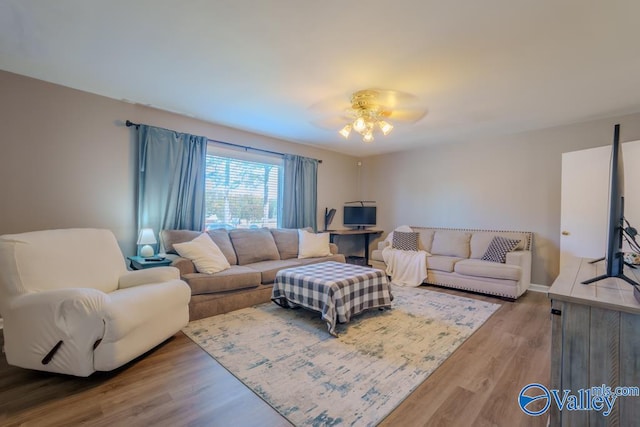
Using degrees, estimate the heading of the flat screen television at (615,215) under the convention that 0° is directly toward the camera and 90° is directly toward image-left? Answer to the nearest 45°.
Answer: approximately 90°

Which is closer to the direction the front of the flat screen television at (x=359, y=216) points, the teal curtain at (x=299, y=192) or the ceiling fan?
the ceiling fan

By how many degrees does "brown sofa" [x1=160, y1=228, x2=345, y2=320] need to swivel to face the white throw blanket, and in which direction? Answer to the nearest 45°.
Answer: approximately 45° to its left

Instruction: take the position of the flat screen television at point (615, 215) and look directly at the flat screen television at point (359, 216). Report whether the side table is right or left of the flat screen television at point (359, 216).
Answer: left

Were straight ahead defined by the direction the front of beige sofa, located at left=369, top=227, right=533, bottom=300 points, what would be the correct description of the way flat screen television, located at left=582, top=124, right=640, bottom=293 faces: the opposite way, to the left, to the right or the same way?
to the right

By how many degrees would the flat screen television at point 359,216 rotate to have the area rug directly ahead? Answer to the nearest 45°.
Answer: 0° — it already faces it

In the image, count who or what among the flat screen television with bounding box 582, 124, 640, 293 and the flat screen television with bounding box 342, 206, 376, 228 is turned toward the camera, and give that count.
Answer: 1

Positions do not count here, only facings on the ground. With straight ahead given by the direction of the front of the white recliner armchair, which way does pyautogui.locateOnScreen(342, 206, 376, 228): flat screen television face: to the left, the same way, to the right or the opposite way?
to the right

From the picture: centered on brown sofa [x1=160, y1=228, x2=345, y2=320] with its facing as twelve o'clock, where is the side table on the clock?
The side table is roughly at 4 o'clock from the brown sofa.

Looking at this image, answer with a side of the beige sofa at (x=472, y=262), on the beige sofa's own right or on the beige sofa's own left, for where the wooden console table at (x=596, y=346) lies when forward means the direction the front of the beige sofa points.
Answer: on the beige sofa's own left
